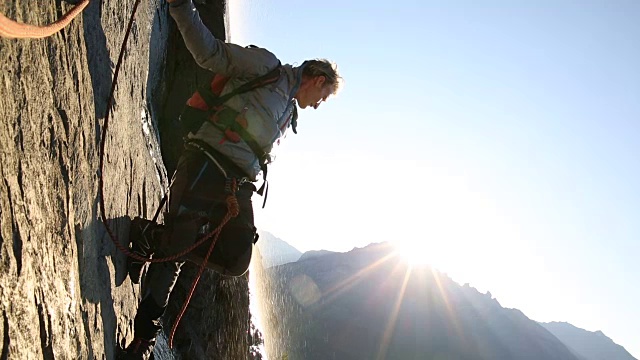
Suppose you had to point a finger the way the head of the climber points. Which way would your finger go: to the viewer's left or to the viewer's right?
to the viewer's right

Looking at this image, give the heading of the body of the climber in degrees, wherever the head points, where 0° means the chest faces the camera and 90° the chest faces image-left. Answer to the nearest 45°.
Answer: approximately 270°
